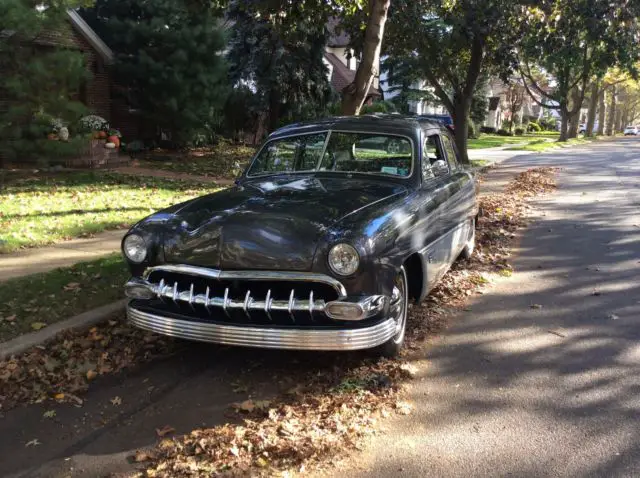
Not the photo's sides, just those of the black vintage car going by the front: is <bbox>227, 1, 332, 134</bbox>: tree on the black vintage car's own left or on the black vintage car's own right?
on the black vintage car's own right

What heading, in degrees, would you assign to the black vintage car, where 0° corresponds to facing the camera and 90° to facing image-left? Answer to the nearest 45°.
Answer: approximately 45°

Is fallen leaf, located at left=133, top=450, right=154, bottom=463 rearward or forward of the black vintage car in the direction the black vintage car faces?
forward

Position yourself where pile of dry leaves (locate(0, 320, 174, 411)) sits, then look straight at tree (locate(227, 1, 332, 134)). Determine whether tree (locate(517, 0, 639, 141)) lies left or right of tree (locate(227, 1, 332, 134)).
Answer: right

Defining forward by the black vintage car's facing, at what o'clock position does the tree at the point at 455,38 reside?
The tree is roughly at 5 o'clock from the black vintage car.

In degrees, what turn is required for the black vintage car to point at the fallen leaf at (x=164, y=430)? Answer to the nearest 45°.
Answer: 0° — it already faces it

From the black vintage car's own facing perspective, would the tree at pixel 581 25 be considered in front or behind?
behind

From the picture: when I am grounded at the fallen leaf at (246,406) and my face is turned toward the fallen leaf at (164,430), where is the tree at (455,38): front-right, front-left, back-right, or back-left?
back-right

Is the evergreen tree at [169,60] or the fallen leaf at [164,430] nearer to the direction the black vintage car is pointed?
the fallen leaf

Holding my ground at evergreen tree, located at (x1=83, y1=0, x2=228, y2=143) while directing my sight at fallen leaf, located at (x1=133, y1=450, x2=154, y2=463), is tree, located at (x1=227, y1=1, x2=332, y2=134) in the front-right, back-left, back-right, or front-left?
back-left

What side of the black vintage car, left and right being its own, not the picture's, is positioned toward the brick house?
right

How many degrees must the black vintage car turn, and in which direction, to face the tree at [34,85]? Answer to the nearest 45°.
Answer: approximately 90° to its right
